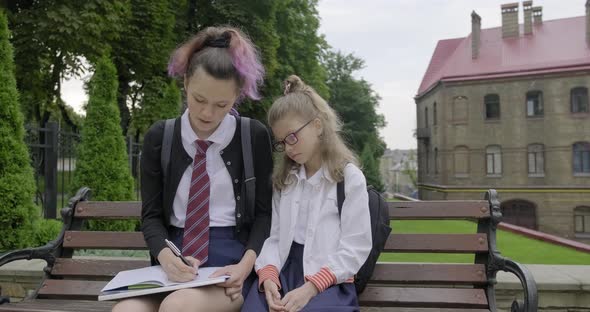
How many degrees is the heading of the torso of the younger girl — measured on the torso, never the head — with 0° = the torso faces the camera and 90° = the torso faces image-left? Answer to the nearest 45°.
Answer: approximately 45°

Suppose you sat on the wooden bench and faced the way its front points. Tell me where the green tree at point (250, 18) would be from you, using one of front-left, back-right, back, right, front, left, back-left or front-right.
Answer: back

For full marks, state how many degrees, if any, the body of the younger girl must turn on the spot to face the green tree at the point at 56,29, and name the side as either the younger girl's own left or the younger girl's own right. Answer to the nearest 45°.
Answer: approximately 90° to the younger girl's own right

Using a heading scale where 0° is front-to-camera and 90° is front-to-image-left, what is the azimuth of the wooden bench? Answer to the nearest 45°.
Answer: approximately 0°

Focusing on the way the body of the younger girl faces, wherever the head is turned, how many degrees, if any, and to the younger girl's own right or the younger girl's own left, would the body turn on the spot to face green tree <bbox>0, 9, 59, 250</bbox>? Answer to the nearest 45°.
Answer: approximately 90° to the younger girl's own right

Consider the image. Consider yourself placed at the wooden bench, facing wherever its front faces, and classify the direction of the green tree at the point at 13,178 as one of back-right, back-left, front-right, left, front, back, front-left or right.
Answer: back-right

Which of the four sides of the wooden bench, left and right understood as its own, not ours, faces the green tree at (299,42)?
back

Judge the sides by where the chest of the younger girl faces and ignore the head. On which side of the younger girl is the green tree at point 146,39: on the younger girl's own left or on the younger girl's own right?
on the younger girl's own right

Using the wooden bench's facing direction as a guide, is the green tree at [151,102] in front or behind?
behind

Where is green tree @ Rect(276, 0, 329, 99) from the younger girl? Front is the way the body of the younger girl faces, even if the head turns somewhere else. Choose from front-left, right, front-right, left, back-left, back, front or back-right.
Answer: back-right

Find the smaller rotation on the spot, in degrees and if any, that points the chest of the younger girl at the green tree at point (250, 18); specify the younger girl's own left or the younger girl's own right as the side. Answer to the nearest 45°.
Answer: approximately 135° to the younger girl's own right

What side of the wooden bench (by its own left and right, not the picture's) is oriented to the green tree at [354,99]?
back

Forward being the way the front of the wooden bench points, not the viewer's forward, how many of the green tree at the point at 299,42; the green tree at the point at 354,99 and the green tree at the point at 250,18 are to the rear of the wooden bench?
3
